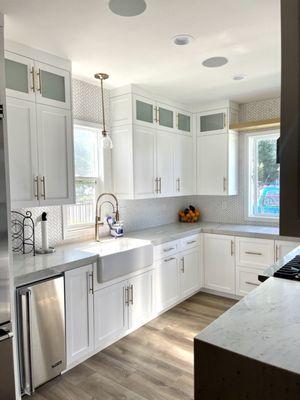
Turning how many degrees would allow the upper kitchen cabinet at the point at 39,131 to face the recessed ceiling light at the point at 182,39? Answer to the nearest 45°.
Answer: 0° — it already faces it

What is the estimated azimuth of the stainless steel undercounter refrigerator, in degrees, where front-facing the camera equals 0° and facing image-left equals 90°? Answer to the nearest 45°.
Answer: approximately 315°

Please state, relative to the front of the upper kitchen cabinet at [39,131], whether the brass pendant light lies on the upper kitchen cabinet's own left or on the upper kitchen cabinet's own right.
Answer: on the upper kitchen cabinet's own left

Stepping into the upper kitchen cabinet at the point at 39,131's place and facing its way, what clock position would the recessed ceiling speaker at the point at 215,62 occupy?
The recessed ceiling speaker is roughly at 11 o'clock from the upper kitchen cabinet.

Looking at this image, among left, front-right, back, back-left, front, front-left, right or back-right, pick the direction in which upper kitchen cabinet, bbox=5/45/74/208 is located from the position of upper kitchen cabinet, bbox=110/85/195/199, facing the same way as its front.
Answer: right

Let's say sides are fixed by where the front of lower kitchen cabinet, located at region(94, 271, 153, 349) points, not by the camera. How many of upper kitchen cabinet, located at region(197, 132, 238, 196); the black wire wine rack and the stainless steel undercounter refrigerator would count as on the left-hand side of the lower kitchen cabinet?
1

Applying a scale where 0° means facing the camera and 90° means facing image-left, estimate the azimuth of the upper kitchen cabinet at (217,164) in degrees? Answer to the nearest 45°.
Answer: approximately 45°

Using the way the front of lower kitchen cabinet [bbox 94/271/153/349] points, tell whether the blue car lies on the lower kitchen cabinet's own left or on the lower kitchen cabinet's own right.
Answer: on the lower kitchen cabinet's own left

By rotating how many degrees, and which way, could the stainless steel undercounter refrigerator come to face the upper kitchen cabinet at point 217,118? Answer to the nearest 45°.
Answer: approximately 90° to its left

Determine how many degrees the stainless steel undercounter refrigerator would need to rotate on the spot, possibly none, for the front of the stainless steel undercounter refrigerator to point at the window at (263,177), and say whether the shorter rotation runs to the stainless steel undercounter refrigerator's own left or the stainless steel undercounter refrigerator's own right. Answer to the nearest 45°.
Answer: approximately 45° to the stainless steel undercounter refrigerator's own left

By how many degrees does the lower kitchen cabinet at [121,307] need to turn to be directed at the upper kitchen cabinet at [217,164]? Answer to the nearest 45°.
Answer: approximately 90° to its left
